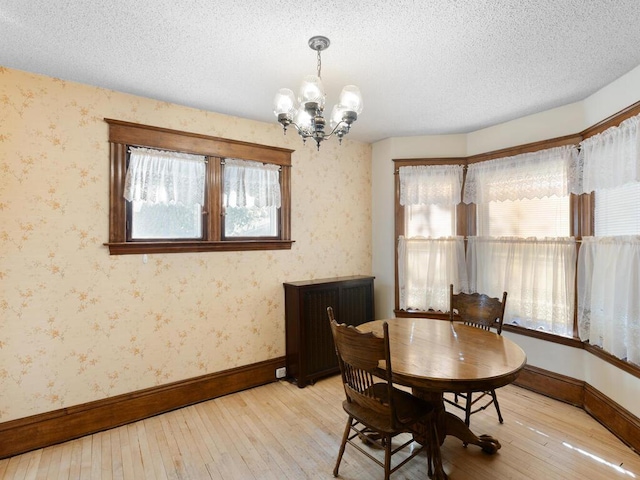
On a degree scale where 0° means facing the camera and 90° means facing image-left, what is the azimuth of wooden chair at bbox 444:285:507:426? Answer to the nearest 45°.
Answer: approximately 45°

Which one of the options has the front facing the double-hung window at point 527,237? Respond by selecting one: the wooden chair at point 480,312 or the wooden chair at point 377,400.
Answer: the wooden chair at point 377,400

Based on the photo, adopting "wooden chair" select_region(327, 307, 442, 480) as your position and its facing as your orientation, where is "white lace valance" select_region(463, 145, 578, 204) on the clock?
The white lace valance is roughly at 12 o'clock from the wooden chair.

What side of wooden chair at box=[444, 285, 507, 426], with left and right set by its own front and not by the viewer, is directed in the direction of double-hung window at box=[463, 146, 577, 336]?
back

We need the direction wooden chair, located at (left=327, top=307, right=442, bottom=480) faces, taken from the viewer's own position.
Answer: facing away from the viewer and to the right of the viewer

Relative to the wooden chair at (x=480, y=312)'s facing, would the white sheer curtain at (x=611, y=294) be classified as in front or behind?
behind

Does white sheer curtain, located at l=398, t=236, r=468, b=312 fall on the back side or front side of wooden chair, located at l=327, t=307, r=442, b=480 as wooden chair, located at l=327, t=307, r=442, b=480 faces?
on the front side

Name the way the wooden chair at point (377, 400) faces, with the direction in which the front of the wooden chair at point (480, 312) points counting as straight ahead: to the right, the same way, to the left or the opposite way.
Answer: the opposite way

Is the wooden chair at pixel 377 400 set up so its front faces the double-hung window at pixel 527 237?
yes
